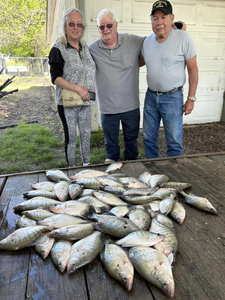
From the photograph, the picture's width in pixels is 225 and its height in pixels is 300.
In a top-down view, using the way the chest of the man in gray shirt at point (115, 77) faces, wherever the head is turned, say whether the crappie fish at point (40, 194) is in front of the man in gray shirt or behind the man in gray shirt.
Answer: in front

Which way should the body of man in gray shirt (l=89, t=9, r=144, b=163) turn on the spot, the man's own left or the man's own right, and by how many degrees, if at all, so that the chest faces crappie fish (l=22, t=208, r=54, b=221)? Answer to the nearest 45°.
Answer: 0° — they already face it

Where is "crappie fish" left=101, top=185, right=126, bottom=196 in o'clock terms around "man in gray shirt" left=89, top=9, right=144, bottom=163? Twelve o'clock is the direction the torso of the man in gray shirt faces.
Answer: The crappie fish is roughly at 12 o'clock from the man in gray shirt.

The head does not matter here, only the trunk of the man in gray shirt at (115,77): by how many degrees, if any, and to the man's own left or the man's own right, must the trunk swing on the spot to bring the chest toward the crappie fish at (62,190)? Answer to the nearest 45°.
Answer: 0° — they already face it

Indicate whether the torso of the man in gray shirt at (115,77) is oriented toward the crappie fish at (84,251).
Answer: yes

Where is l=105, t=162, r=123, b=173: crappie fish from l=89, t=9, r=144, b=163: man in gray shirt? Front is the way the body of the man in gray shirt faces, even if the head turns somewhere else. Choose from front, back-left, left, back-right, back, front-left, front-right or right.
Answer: front

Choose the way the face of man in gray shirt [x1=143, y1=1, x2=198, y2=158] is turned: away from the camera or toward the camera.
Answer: toward the camera

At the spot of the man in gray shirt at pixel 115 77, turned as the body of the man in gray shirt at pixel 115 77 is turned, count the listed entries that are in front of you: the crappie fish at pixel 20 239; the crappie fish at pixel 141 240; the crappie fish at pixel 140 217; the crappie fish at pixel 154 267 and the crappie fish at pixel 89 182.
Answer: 5

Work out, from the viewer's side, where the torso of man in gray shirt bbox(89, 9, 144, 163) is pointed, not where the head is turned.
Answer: toward the camera

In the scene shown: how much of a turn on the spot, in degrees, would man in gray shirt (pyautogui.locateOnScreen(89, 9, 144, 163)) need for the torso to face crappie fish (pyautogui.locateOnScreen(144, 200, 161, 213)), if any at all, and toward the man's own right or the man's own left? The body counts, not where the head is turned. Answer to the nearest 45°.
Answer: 0° — they already face it

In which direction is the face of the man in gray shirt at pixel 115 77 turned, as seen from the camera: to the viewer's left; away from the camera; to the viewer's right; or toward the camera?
toward the camera

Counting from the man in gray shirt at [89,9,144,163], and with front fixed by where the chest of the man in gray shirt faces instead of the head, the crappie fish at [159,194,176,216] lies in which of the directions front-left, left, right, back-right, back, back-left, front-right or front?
front

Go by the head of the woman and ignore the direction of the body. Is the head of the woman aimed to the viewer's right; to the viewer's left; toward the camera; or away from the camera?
toward the camera

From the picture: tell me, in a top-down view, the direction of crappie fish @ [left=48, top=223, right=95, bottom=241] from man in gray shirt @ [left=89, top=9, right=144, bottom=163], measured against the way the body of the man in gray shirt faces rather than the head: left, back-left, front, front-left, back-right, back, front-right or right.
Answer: front

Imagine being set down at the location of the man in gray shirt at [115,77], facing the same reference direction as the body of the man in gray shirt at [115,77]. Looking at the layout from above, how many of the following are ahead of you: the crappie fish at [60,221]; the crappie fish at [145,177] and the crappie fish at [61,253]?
3

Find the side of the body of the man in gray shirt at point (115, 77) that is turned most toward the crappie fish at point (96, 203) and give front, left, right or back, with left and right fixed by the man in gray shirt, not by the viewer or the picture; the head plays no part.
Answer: front

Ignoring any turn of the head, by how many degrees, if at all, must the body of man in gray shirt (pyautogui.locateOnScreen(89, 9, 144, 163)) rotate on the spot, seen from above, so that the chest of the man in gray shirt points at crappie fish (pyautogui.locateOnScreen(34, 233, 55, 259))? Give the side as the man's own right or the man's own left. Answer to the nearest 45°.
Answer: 0° — they already face it

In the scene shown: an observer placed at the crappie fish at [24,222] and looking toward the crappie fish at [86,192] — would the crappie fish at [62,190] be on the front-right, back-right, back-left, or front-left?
front-left

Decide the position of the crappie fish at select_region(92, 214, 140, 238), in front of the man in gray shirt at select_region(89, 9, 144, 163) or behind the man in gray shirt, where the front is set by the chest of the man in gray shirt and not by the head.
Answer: in front

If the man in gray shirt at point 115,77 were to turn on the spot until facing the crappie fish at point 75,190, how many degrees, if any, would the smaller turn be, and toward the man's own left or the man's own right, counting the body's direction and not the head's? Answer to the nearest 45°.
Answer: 0° — they already face it
